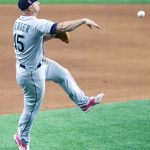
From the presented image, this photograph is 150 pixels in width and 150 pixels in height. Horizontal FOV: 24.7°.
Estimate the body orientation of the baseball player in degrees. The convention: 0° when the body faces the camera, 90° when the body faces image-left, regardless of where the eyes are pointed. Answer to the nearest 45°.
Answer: approximately 225°

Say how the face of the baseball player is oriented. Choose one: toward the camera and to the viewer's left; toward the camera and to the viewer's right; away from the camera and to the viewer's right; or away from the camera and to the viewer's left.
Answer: away from the camera and to the viewer's right
